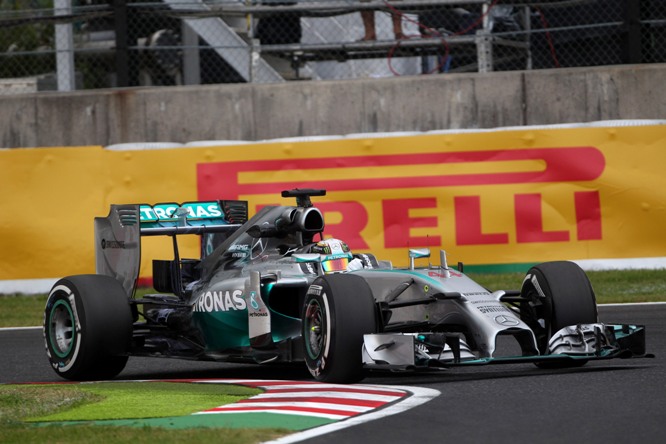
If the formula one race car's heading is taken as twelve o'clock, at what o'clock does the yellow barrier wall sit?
The yellow barrier wall is roughly at 8 o'clock from the formula one race car.

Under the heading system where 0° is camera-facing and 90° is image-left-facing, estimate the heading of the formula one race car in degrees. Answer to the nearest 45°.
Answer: approximately 315°

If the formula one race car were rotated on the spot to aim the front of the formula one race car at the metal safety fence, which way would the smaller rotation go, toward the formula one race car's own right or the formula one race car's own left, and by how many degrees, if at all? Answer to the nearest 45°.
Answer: approximately 135° to the formula one race car's own left
